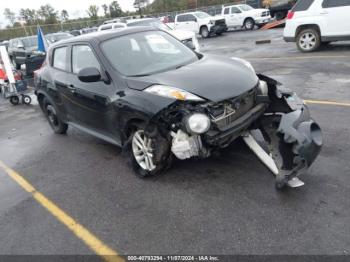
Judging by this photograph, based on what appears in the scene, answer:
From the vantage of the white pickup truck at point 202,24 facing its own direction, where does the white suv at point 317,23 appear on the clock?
The white suv is roughly at 1 o'clock from the white pickup truck.

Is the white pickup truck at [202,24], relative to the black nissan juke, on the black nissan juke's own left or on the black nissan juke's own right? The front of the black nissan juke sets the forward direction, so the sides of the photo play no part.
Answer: on the black nissan juke's own left

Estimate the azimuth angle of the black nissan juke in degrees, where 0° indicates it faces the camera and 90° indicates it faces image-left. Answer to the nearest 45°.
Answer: approximately 315°

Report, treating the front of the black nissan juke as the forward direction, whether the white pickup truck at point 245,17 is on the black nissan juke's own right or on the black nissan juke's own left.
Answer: on the black nissan juke's own left

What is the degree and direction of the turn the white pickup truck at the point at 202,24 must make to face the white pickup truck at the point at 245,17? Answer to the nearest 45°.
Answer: approximately 45° to its left

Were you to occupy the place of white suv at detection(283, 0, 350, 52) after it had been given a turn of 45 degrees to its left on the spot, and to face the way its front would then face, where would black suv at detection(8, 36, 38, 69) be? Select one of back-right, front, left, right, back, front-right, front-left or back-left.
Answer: back-left
